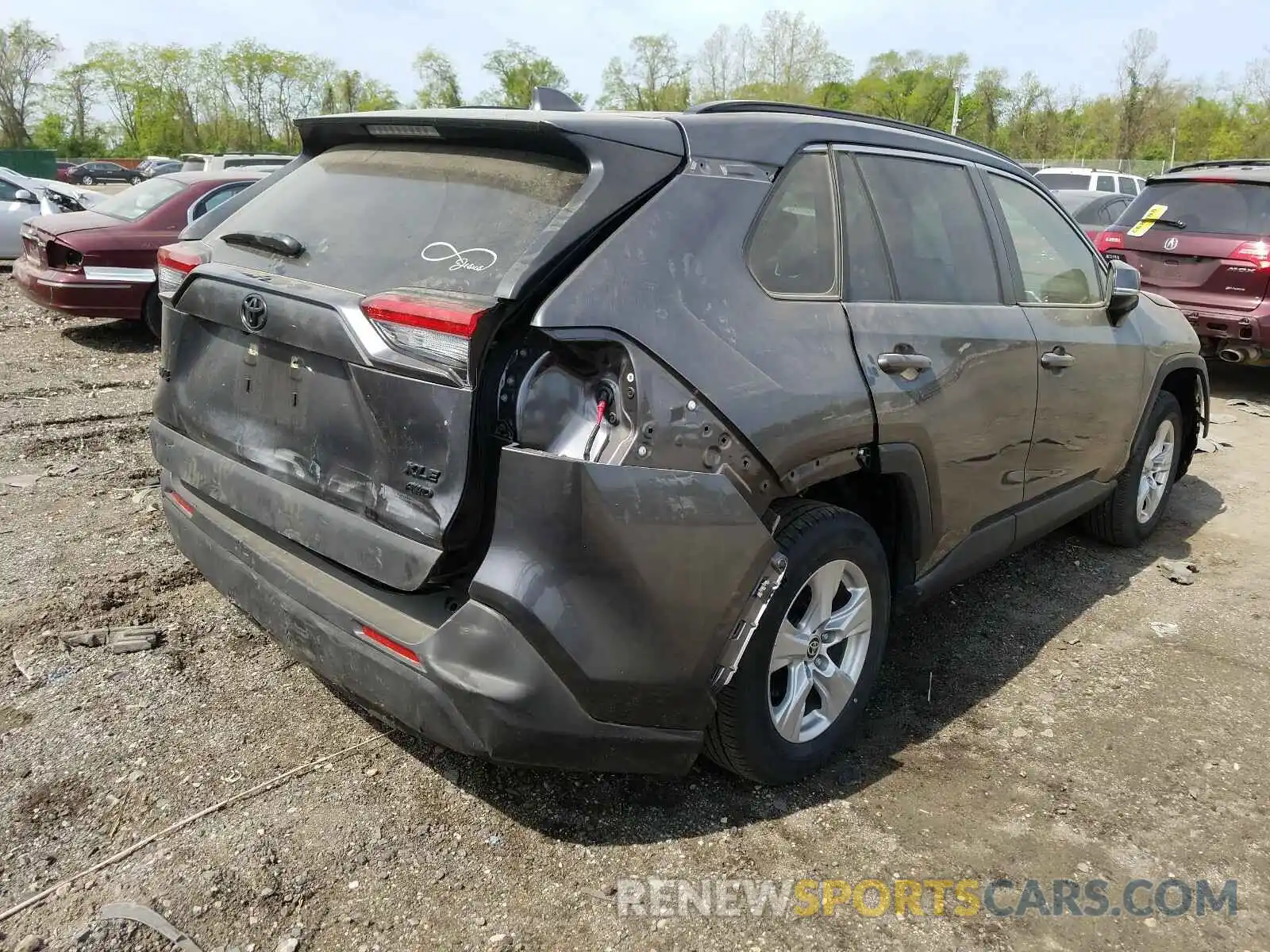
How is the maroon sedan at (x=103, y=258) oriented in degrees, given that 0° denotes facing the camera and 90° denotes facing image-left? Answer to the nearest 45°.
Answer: approximately 225°

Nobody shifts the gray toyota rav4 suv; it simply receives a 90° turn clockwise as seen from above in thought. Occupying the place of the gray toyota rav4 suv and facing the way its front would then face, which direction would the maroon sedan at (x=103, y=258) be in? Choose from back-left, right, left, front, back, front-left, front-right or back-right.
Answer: back

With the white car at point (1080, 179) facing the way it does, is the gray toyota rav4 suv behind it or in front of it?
behind

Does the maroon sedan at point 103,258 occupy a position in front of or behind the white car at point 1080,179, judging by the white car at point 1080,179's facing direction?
behind

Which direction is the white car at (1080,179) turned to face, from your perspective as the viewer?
facing away from the viewer and to the right of the viewer

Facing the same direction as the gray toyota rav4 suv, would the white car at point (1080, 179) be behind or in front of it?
in front

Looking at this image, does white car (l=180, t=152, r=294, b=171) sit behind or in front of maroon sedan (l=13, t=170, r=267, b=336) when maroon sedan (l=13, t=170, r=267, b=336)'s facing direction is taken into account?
in front

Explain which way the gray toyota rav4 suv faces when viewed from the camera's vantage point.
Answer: facing away from the viewer and to the right of the viewer
